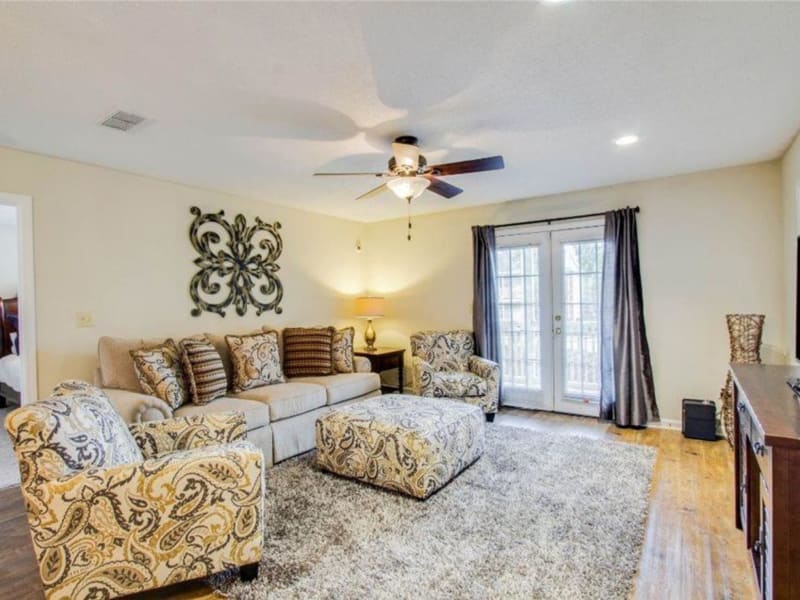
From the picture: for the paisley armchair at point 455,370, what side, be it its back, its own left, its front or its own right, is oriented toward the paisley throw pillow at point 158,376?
right

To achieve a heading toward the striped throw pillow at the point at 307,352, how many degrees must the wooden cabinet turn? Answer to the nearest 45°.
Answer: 0° — it already faces it

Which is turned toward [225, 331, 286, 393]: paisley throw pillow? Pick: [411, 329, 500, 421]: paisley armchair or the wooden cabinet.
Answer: the wooden cabinet

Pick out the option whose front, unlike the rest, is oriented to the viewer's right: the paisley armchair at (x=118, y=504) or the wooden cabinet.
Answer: the paisley armchair

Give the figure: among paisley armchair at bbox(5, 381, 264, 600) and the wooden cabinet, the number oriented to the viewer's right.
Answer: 1

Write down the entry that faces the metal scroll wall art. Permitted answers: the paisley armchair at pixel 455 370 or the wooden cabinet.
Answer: the wooden cabinet

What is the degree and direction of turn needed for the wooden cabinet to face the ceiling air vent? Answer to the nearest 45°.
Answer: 0° — it already faces it

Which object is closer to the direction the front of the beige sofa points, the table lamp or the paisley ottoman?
the paisley ottoman

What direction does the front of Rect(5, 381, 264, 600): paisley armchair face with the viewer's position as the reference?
facing to the right of the viewer

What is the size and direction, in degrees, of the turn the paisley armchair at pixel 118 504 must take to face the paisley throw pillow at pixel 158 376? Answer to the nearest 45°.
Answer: approximately 90° to its left

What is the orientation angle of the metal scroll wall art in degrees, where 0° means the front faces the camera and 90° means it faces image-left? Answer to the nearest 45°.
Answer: approximately 315°
